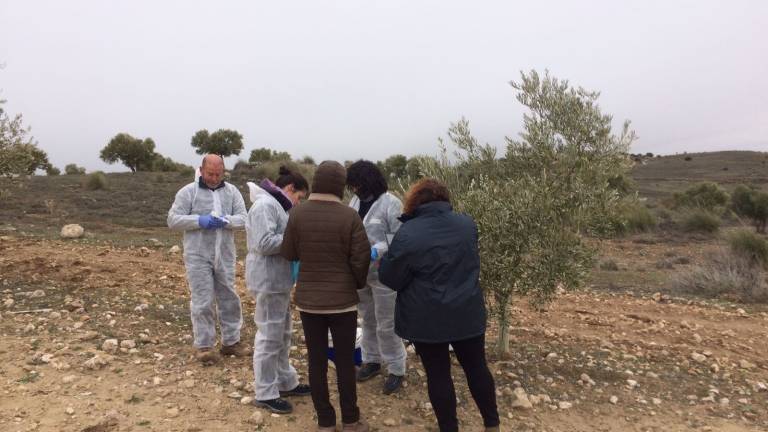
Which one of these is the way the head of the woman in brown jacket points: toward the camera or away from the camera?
away from the camera

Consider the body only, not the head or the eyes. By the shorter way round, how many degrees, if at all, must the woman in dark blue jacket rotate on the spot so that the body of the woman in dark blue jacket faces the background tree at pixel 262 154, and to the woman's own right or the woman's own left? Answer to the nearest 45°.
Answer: approximately 45° to the woman's own right

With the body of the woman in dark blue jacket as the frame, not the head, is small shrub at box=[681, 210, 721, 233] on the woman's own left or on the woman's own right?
on the woman's own right

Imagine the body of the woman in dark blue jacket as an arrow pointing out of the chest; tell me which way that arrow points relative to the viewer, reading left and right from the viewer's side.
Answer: facing away from the viewer and to the left of the viewer

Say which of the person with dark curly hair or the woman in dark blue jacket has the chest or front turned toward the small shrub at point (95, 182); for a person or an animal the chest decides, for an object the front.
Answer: the woman in dark blue jacket

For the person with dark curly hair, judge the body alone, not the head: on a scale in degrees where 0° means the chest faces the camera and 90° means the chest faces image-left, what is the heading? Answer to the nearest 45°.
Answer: approximately 45°

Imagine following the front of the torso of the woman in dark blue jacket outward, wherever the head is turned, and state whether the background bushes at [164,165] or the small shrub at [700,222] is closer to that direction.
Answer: the background bushes

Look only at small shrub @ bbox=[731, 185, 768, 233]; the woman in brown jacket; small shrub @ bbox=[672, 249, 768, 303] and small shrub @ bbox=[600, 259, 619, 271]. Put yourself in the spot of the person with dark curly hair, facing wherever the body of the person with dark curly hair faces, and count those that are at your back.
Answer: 3

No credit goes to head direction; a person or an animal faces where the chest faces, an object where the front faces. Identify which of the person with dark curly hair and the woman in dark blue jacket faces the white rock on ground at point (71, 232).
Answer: the woman in dark blue jacket

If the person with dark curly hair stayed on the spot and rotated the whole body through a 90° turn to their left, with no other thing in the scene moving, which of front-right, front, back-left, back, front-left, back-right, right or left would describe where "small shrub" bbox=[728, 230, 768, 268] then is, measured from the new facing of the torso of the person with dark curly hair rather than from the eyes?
left
